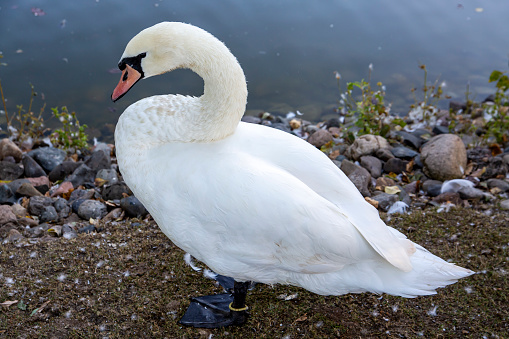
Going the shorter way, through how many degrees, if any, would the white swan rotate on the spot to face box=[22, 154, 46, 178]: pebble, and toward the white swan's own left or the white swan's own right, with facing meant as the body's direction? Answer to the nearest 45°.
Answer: approximately 45° to the white swan's own right

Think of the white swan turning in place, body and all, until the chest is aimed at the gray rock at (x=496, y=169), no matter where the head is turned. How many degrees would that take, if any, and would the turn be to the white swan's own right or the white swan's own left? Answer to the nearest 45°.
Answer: approximately 135° to the white swan's own right

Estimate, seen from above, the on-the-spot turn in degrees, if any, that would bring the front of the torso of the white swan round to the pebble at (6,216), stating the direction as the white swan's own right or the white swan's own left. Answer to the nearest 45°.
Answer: approximately 45° to the white swan's own right

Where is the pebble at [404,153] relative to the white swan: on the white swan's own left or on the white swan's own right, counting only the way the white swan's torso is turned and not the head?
on the white swan's own right

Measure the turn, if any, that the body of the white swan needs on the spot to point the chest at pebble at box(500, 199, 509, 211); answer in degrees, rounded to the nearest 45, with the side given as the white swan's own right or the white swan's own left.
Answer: approximately 135° to the white swan's own right

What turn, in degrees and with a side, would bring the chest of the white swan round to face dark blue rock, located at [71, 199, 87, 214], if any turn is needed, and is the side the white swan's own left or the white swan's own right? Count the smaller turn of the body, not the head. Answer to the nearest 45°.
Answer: approximately 45° to the white swan's own right

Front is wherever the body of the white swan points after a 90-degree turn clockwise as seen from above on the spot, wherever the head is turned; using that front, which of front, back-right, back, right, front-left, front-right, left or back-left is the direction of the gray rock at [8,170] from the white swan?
front-left

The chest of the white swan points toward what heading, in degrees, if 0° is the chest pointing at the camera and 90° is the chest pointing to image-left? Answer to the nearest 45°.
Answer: approximately 90°

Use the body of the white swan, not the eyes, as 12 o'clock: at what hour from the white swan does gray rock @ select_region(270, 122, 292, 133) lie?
The gray rock is roughly at 3 o'clock from the white swan.

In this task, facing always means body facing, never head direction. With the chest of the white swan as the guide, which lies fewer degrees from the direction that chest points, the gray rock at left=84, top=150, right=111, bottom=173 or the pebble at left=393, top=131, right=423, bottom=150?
the gray rock

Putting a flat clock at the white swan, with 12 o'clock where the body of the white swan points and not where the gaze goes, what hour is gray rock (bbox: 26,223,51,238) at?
The gray rock is roughly at 1 o'clock from the white swan.

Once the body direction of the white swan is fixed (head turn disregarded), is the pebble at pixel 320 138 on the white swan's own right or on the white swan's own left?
on the white swan's own right

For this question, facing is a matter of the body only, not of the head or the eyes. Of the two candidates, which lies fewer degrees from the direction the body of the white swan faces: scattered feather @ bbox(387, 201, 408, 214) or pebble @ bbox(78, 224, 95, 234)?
the pebble

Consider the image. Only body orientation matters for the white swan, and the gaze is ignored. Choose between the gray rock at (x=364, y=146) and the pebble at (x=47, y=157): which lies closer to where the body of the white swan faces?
the pebble

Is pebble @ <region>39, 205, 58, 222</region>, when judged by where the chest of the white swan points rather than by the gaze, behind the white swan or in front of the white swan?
in front
